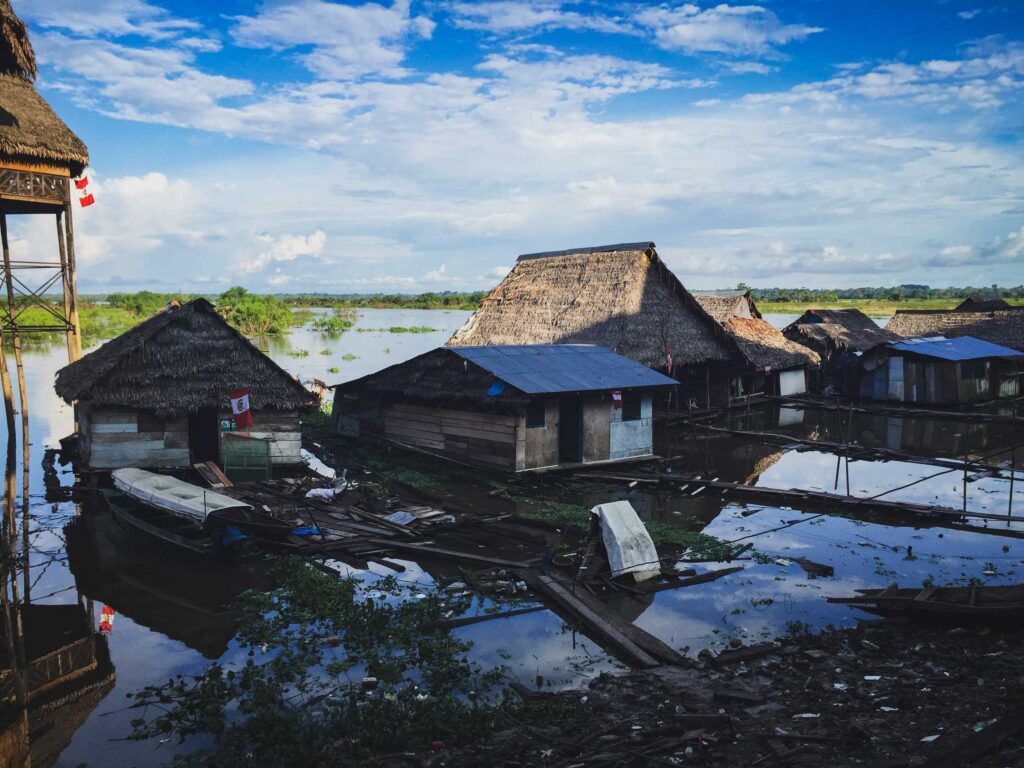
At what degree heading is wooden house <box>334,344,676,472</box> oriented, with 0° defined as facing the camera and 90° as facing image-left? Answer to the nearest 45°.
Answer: approximately 315°

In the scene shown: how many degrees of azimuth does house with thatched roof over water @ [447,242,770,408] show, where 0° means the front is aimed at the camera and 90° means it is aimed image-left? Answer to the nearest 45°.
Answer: approximately 315°

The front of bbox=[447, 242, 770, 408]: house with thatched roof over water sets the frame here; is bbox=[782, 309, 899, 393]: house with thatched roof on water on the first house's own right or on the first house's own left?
on the first house's own left

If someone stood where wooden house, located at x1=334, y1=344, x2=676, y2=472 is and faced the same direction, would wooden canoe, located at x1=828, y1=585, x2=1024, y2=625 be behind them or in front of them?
in front

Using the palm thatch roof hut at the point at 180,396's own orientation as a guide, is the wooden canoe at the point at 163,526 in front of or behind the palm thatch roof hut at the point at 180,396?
in front
